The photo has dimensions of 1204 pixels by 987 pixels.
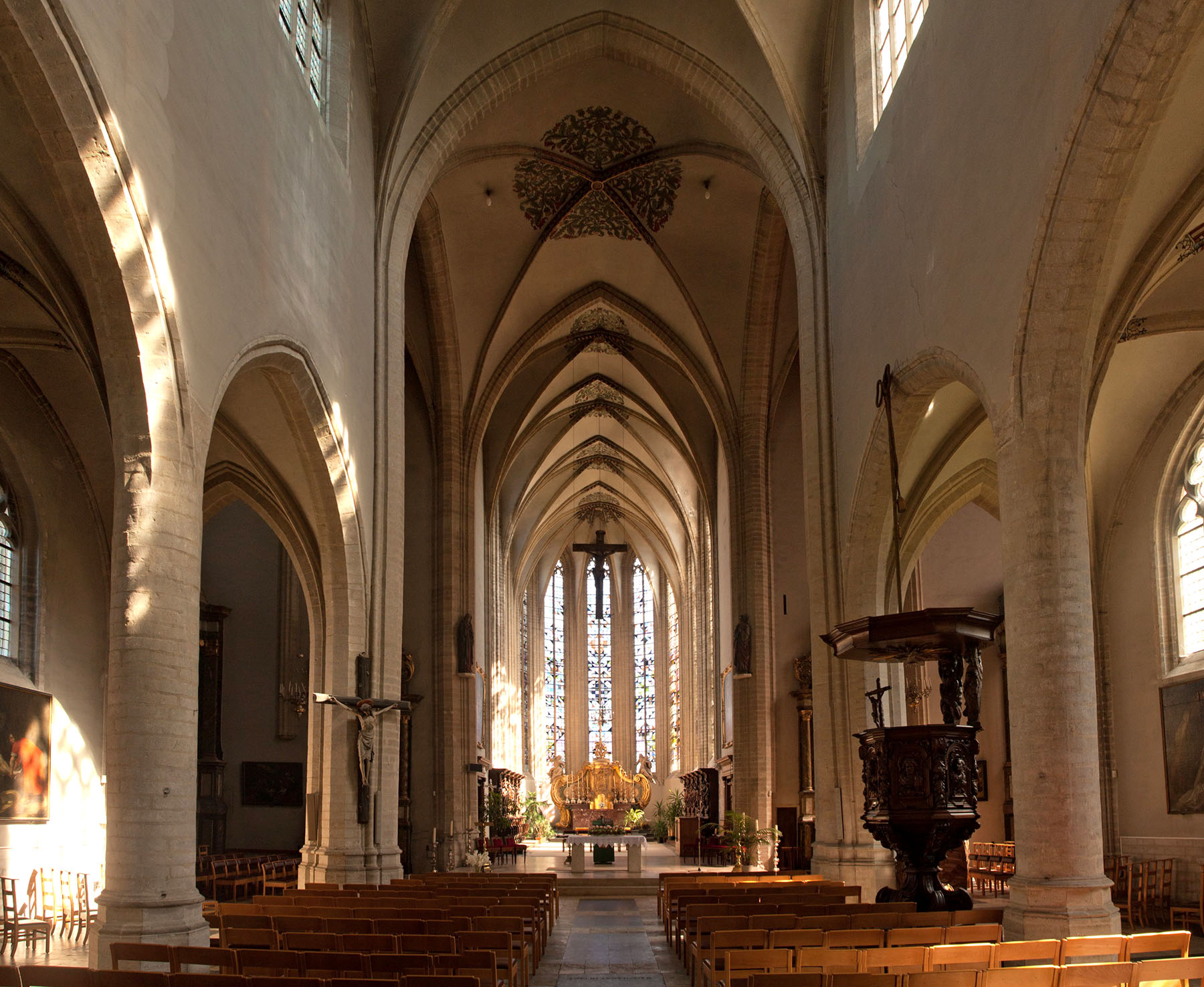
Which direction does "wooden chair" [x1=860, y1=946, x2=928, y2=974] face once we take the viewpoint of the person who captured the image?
facing away from the viewer

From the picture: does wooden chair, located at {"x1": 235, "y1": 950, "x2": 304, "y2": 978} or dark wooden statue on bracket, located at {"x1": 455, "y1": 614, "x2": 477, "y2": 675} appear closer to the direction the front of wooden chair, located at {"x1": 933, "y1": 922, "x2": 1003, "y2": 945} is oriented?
the dark wooden statue on bracket

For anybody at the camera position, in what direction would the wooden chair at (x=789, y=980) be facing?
facing away from the viewer

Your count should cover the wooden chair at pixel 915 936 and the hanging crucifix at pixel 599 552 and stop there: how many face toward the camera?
1

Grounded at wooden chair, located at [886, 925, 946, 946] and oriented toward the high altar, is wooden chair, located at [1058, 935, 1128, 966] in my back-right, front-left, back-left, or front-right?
back-right

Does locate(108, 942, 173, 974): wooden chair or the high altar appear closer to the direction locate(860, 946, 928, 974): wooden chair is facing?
the high altar

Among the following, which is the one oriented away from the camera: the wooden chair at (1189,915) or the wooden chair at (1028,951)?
the wooden chair at (1028,951)

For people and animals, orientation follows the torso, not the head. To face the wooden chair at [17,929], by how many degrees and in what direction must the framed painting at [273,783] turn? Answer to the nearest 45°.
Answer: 0° — it already faces it

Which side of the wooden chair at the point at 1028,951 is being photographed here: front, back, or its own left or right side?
back

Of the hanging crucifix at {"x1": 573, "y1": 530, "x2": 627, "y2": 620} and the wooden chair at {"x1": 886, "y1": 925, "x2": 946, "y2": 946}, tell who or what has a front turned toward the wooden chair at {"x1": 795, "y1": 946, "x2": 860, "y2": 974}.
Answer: the hanging crucifix

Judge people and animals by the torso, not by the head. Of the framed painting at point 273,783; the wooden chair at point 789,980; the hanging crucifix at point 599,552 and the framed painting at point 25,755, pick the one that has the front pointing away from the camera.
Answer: the wooden chair

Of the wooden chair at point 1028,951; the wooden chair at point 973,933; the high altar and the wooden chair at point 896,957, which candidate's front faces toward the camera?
the high altar

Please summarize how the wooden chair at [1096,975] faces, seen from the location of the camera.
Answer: facing away from the viewer and to the left of the viewer

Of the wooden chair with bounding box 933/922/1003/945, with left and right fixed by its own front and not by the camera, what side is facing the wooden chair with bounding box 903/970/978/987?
back

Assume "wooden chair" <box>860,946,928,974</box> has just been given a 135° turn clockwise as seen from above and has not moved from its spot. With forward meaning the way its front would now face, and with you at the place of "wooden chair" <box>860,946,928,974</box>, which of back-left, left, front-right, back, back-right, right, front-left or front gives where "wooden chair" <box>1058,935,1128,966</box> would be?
front-left
